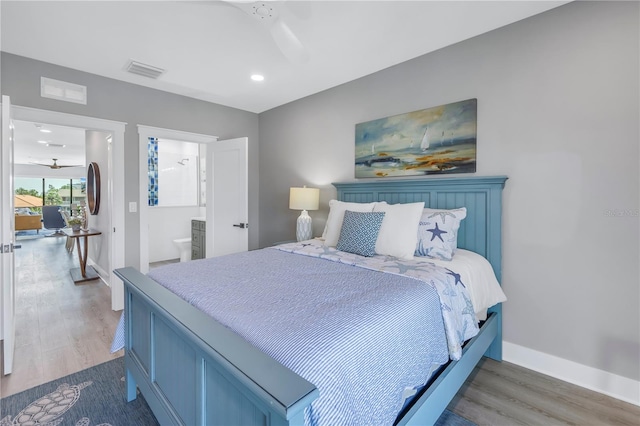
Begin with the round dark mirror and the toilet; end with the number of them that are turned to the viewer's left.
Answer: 2

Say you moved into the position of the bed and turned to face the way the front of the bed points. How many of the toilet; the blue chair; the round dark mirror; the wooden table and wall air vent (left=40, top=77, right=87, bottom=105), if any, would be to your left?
0

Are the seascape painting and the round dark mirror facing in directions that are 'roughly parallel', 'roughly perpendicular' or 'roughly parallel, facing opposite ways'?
roughly parallel

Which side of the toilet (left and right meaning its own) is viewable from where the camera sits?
left

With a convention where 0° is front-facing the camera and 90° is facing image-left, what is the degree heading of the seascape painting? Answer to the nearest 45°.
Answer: approximately 45°

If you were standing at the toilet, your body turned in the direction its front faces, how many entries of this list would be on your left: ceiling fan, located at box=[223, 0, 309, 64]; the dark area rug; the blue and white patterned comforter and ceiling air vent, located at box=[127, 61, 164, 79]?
4

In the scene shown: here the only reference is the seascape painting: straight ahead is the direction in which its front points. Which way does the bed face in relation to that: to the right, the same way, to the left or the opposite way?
the same way

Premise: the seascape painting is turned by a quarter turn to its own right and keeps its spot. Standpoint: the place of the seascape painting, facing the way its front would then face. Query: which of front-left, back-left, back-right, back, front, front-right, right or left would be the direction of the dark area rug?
left

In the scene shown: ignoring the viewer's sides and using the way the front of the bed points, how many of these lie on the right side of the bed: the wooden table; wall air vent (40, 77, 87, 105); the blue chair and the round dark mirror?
4

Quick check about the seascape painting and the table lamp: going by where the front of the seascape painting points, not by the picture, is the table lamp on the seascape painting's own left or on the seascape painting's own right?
on the seascape painting's own right

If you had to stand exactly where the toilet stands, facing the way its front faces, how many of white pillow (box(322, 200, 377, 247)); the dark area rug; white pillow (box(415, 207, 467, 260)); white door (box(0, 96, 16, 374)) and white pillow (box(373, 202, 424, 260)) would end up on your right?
0

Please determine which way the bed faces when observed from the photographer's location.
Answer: facing the viewer and to the left of the viewer

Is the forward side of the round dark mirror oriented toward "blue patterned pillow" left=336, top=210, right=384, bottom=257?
no

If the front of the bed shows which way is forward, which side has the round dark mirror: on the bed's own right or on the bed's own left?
on the bed's own right

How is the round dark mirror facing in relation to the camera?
to the viewer's left

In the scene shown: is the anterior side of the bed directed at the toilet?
no

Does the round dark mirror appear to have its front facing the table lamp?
no
